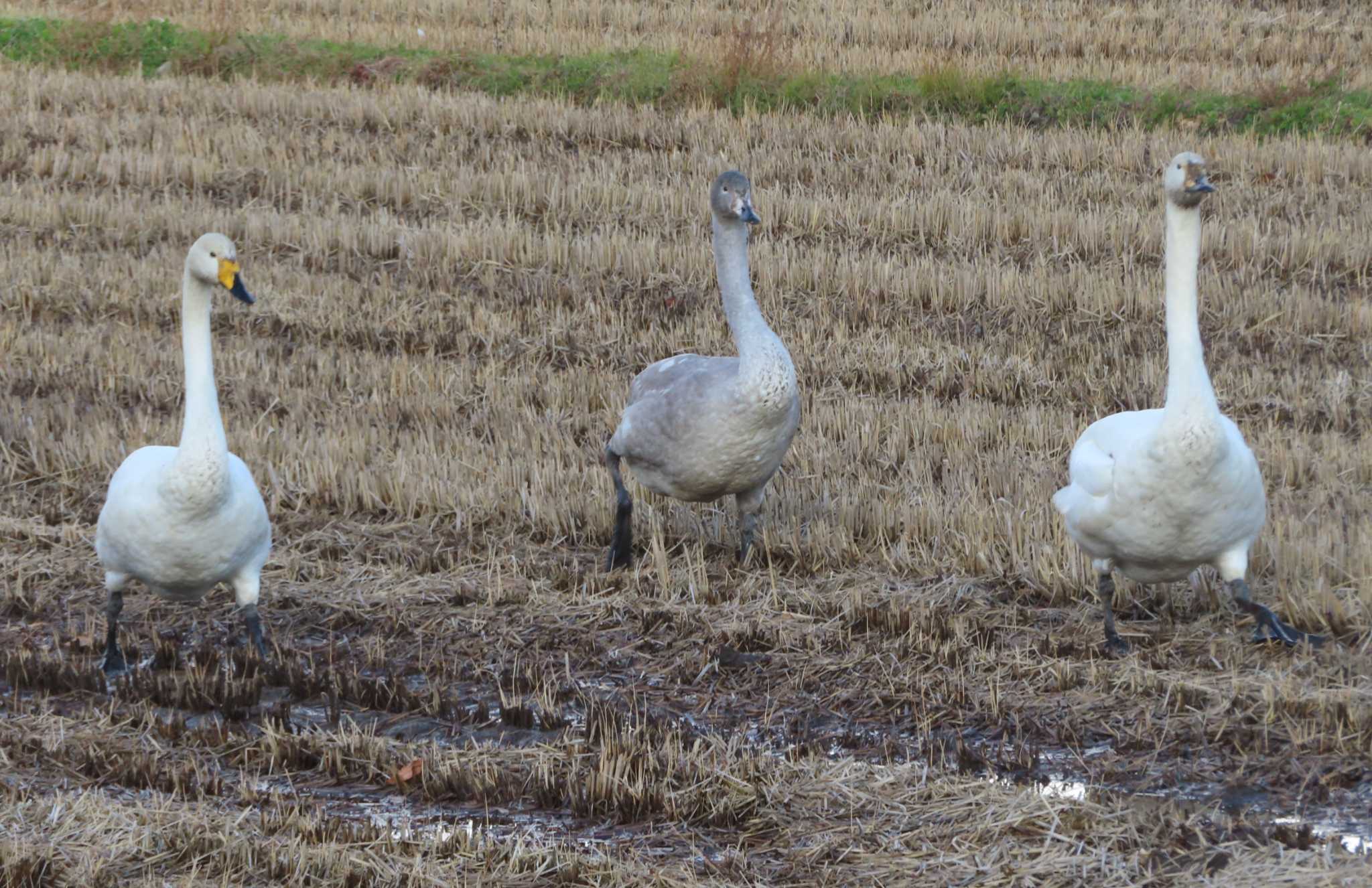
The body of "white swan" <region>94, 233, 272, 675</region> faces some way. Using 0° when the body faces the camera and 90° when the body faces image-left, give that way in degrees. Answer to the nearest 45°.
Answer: approximately 0°

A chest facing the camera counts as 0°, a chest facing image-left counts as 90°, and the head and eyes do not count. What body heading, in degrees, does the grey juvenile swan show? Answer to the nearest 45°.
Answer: approximately 315°

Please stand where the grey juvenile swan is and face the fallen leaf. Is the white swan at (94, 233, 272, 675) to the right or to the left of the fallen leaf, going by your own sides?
right

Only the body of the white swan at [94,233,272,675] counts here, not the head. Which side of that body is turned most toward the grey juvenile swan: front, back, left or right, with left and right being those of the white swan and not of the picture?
left

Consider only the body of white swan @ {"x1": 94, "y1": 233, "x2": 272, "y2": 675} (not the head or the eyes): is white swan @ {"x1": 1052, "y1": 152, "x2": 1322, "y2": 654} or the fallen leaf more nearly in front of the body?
the fallen leaf

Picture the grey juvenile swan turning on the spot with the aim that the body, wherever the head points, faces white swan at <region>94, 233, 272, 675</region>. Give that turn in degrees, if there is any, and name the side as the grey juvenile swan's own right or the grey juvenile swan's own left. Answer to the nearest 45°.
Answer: approximately 90° to the grey juvenile swan's own right

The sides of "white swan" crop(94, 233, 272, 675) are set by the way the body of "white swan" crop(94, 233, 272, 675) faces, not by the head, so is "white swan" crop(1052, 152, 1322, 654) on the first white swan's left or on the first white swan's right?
on the first white swan's left

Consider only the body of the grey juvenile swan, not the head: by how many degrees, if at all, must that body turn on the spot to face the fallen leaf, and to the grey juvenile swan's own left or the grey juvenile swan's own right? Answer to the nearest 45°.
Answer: approximately 90° to the grey juvenile swan's own right
